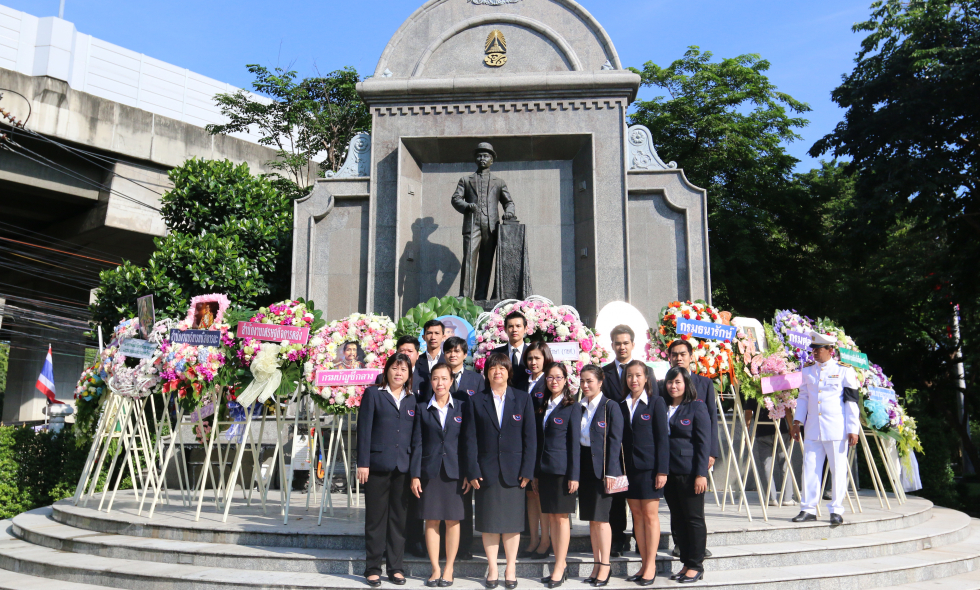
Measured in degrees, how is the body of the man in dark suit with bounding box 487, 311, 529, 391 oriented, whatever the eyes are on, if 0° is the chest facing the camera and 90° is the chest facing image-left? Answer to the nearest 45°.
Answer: approximately 0°

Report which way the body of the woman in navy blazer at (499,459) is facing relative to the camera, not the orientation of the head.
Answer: toward the camera

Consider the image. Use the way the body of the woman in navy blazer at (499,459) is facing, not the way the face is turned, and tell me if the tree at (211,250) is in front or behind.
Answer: behind

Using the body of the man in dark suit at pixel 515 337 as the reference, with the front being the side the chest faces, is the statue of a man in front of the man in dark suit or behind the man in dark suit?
behind

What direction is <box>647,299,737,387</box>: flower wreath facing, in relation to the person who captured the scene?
facing the viewer

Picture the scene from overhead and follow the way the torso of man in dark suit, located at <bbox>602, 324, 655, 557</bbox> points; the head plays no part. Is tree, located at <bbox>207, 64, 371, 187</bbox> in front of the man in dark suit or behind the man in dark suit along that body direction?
behind

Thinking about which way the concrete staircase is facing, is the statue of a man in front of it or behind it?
behind

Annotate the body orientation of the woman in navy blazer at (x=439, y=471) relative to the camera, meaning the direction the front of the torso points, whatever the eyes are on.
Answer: toward the camera

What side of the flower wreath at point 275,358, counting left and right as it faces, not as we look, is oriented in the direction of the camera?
front
